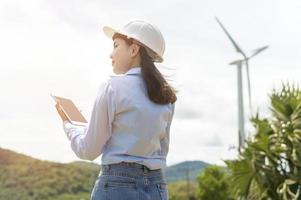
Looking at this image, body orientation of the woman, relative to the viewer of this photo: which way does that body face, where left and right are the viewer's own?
facing away from the viewer and to the left of the viewer

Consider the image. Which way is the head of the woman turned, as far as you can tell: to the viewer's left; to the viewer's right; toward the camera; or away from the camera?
to the viewer's left

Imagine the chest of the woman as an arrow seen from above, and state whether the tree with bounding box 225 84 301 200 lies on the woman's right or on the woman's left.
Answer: on the woman's right
